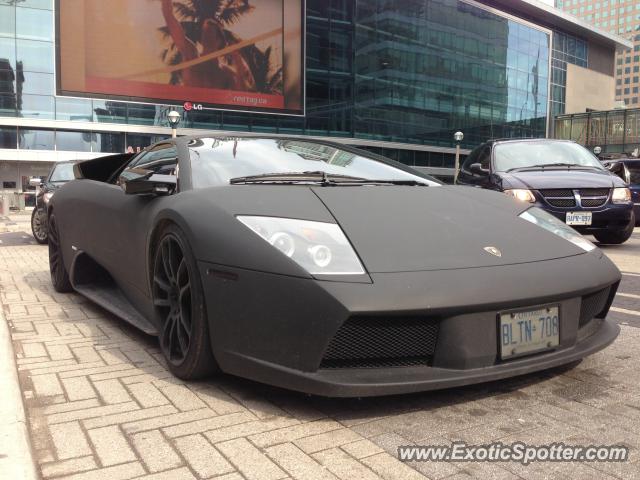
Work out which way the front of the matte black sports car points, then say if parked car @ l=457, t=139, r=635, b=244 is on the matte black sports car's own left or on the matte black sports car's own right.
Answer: on the matte black sports car's own left

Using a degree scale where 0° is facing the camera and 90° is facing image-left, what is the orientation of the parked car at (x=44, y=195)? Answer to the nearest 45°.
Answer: approximately 315°

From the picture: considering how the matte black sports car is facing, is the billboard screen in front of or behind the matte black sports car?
behind

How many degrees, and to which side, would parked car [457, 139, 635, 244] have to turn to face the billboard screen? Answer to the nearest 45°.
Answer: approximately 180°

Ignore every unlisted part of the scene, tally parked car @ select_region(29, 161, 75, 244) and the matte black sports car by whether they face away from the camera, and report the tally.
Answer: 0

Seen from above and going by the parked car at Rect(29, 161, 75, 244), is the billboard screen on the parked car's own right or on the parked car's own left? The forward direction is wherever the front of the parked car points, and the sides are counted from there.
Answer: on the parked car's own left

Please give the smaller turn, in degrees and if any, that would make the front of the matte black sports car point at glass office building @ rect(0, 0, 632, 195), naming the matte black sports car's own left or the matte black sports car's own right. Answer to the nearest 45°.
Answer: approximately 135° to the matte black sports car's own left

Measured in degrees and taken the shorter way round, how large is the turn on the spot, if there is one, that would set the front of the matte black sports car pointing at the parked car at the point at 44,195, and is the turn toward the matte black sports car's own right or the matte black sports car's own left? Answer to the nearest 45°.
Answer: approximately 180°

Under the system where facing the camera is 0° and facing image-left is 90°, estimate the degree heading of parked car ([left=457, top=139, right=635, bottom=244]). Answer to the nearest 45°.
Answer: approximately 315°

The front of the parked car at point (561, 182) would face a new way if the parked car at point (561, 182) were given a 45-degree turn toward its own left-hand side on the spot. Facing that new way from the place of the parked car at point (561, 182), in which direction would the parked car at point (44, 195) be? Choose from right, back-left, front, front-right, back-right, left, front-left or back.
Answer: back

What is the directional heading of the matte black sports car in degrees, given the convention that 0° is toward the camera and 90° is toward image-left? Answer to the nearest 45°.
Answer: approximately 315°

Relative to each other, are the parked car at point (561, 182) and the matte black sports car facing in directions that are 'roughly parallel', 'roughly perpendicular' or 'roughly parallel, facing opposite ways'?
roughly parallel

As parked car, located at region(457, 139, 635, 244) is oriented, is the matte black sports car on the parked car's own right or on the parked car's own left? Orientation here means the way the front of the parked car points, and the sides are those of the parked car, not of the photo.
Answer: on the parked car's own right
